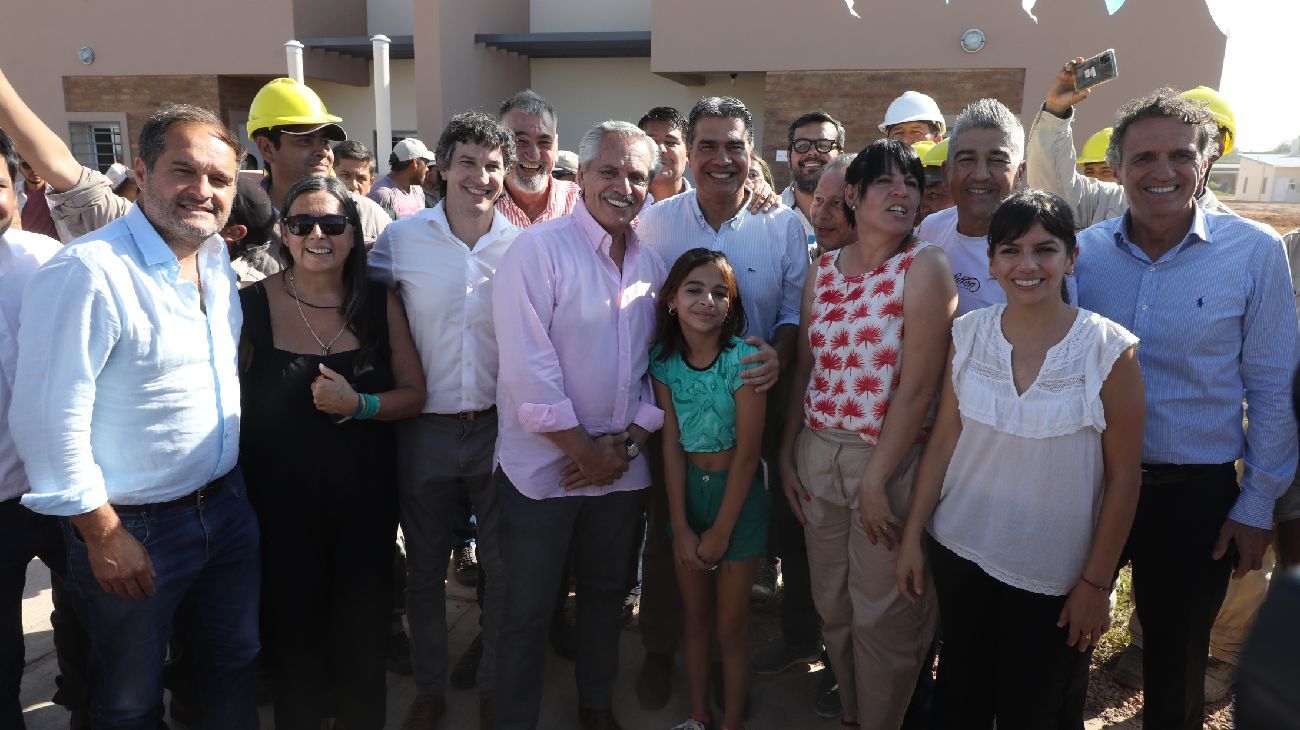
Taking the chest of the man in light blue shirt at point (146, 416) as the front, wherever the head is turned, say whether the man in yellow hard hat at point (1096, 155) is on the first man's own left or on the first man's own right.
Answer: on the first man's own left

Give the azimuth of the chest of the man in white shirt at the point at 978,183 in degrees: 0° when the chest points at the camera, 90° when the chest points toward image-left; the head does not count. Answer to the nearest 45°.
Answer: approximately 0°

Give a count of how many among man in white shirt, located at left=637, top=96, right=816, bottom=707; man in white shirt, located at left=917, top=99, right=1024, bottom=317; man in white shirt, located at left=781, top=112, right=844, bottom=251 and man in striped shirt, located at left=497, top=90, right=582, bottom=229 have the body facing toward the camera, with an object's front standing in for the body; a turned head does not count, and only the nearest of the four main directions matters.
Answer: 4

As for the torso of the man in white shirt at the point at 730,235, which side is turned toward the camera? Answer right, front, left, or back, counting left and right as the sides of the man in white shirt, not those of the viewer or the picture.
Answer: front

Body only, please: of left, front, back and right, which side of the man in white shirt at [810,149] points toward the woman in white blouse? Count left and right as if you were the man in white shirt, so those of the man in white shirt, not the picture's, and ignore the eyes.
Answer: front

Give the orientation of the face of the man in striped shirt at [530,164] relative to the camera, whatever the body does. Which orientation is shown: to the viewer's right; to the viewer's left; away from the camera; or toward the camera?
toward the camera

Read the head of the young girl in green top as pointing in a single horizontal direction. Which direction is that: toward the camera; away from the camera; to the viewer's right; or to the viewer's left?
toward the camera

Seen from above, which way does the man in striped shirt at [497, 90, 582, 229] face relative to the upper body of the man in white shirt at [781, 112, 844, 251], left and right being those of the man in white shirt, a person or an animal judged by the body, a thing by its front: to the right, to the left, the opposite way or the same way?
the same way

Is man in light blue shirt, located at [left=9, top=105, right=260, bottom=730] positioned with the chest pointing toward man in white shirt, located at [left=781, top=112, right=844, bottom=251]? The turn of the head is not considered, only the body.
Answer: no

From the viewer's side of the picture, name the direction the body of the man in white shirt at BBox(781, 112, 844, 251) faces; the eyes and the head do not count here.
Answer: toward the camera

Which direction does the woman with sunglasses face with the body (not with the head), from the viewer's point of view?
toward the camera

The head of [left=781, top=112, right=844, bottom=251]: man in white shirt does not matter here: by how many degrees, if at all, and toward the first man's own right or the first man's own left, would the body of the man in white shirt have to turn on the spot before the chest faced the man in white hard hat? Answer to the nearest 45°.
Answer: approximately 135° to the first man's own left

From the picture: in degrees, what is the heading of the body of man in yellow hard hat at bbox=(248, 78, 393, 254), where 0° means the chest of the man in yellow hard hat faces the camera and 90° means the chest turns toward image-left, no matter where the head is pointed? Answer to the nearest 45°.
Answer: approximately 315°

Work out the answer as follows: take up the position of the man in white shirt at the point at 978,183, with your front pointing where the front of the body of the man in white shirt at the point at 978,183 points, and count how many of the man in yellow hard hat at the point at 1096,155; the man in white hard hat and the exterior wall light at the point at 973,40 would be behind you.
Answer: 3

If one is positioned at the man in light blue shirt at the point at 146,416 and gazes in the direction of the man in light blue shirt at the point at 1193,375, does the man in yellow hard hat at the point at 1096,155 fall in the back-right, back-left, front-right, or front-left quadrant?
front-left

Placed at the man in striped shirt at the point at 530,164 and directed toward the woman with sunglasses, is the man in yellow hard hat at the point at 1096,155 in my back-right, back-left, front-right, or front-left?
back-left

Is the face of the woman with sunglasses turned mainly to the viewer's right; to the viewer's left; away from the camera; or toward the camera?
toward the camera
